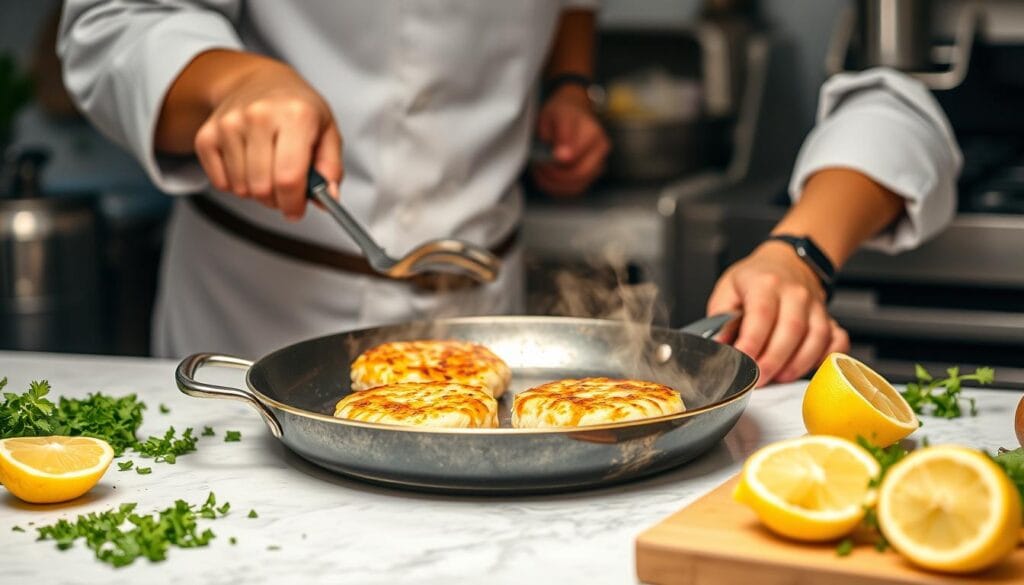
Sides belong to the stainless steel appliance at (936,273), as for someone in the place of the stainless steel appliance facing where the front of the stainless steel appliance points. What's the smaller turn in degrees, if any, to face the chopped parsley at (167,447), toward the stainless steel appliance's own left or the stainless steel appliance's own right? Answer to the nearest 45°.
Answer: approximately 45° to the stainless steel appliance's own right

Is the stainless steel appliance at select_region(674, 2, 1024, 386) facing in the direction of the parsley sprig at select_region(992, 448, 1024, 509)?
yes

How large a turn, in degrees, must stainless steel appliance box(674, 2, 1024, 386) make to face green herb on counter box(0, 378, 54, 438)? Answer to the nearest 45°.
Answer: approximately 45° to its right

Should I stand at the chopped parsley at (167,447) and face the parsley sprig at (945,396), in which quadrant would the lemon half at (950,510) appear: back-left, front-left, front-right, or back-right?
front-right

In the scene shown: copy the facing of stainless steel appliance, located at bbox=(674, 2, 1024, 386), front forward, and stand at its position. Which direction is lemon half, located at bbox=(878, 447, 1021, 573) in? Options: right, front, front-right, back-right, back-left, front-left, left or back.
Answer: front

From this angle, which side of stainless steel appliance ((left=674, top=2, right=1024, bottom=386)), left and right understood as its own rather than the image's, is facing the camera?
front

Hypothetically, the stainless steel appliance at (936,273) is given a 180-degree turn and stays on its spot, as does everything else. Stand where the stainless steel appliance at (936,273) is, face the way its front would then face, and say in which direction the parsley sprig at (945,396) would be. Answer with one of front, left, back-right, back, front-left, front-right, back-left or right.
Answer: back

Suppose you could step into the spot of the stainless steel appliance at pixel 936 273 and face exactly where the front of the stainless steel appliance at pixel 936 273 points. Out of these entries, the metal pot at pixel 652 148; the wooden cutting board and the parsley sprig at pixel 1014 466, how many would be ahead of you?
2

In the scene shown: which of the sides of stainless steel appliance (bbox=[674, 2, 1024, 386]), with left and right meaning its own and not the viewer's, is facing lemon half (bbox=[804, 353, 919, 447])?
front

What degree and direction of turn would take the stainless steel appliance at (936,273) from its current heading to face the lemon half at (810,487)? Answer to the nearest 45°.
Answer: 0° — it already faces it

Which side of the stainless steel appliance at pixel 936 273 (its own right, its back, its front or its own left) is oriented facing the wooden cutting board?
front

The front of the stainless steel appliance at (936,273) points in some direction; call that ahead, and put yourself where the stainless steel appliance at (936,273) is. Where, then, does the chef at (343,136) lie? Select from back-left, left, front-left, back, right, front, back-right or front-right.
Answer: front-right

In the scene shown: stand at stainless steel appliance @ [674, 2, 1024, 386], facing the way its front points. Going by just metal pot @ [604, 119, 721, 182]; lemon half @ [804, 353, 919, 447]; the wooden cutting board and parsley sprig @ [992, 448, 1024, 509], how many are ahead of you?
3

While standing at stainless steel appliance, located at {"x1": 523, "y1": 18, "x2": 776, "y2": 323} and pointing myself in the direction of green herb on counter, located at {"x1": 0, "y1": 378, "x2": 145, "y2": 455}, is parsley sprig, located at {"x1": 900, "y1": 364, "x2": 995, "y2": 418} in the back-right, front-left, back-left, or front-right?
front-left

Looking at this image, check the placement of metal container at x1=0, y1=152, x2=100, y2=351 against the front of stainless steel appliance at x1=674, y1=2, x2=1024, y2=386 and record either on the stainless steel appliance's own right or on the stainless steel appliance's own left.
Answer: on the stainless steel appliance's own right
